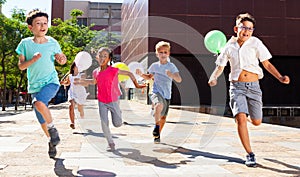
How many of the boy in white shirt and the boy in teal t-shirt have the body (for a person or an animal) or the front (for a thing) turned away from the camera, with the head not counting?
0

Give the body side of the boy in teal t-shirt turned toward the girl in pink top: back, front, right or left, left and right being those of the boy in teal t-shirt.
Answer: left

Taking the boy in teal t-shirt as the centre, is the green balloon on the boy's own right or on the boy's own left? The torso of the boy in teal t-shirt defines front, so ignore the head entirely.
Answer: on the boy's own left

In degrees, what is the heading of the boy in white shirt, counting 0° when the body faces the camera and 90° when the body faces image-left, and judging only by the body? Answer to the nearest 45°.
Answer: approximately 0°

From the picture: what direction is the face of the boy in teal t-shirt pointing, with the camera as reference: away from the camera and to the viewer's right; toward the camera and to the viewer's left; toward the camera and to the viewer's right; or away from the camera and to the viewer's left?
toward the camera and to the viewer's right

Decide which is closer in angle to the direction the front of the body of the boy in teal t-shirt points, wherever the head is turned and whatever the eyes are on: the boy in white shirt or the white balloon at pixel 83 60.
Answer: the boy in white shirt

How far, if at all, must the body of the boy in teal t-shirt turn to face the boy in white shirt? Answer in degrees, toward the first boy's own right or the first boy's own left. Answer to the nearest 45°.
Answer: approximately 45° to the first boy's own left

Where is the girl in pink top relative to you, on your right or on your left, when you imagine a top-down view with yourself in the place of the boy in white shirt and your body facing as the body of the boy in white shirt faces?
on your right

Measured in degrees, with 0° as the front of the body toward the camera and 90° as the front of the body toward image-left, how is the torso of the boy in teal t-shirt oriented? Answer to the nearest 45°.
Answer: approximately 315°

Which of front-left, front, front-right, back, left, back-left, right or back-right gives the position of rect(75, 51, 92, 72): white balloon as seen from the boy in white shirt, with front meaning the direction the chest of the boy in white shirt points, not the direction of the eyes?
back-right
